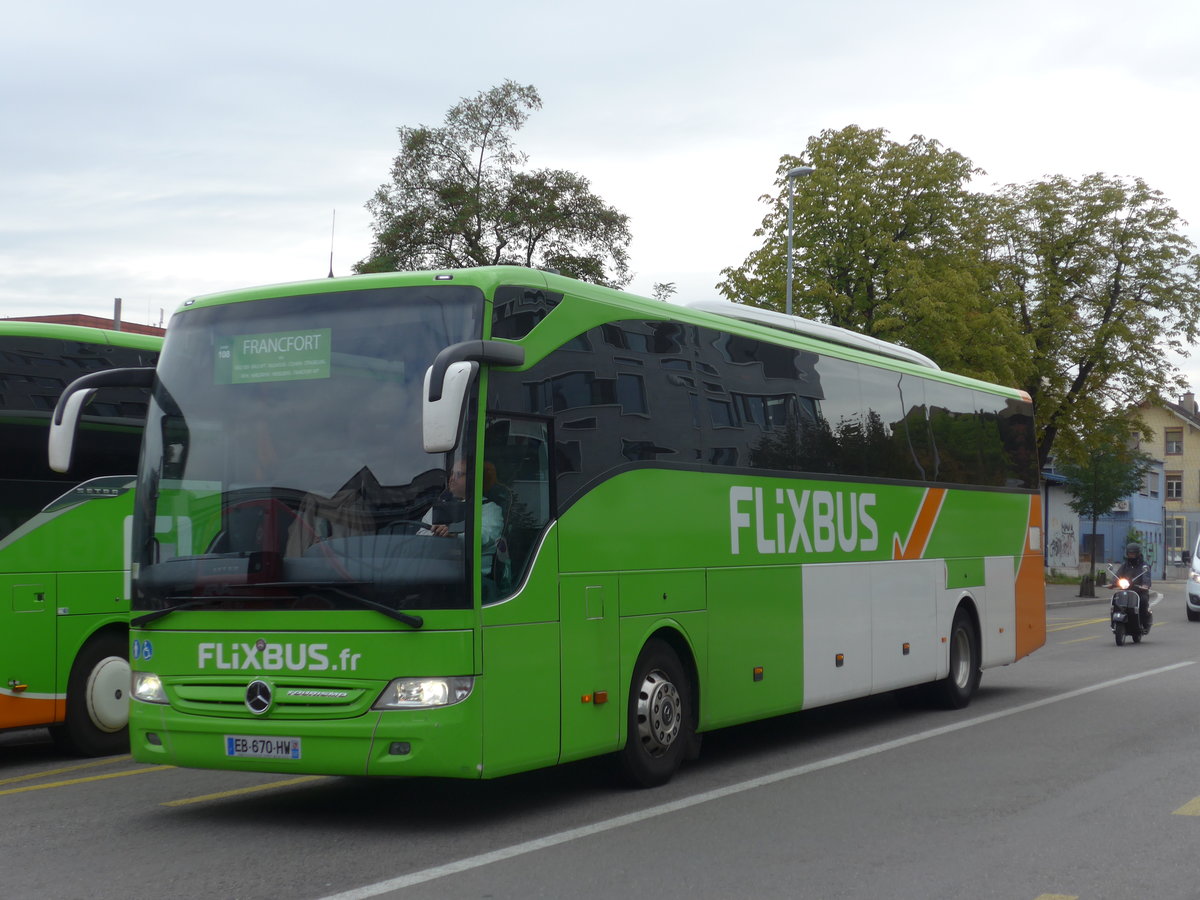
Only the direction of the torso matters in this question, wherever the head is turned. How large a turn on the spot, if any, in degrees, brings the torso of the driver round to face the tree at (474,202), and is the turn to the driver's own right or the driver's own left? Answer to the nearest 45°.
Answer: approximately 135° to the driver's own right

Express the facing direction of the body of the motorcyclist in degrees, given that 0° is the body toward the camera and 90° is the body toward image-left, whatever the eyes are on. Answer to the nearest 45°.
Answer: approximately 45°

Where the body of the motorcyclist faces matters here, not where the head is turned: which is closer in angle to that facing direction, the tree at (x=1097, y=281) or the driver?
the driver

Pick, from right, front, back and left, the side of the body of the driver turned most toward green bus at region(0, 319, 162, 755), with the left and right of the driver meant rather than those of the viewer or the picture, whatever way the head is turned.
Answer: right

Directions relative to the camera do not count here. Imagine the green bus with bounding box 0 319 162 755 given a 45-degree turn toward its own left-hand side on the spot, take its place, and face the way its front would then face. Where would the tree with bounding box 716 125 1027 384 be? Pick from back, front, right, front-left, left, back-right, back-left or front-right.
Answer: back-left

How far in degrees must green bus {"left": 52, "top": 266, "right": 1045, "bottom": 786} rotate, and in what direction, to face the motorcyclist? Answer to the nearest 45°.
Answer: approximately 180°

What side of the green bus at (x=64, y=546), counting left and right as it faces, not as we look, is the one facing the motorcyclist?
back

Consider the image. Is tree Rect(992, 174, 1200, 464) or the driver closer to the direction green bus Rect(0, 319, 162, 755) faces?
the driver

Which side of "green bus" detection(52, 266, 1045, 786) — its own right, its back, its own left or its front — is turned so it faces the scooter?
back

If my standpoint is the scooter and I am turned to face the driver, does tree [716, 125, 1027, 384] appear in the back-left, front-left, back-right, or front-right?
back-right
